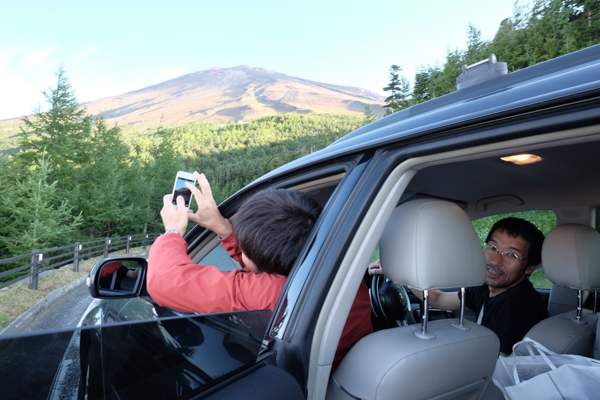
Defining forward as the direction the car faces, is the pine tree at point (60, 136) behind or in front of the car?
in front

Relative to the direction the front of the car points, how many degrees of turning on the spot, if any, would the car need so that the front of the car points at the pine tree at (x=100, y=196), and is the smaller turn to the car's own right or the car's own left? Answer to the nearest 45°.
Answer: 0° — it already faces it

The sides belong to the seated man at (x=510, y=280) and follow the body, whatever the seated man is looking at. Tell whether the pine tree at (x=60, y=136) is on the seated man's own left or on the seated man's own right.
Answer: on the seated man's own right

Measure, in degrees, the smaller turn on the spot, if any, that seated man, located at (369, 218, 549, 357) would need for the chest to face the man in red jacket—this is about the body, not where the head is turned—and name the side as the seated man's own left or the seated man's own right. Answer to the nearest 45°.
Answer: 0° — they already face them

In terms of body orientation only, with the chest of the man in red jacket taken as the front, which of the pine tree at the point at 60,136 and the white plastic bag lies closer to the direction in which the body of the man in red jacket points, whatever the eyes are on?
the pine tree

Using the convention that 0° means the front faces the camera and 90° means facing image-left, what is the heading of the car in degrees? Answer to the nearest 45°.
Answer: approximately 135°

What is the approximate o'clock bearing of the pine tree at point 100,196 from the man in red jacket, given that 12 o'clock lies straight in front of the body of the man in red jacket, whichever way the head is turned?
The pine tree is roughly at 1 o'clock from the man in red jacket.

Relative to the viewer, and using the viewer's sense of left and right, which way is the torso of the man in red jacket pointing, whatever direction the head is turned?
facing away from the viewer and to the left of the viewer

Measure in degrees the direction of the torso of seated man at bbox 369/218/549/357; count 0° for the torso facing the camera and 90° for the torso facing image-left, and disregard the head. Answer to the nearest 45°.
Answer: approximately 45°
